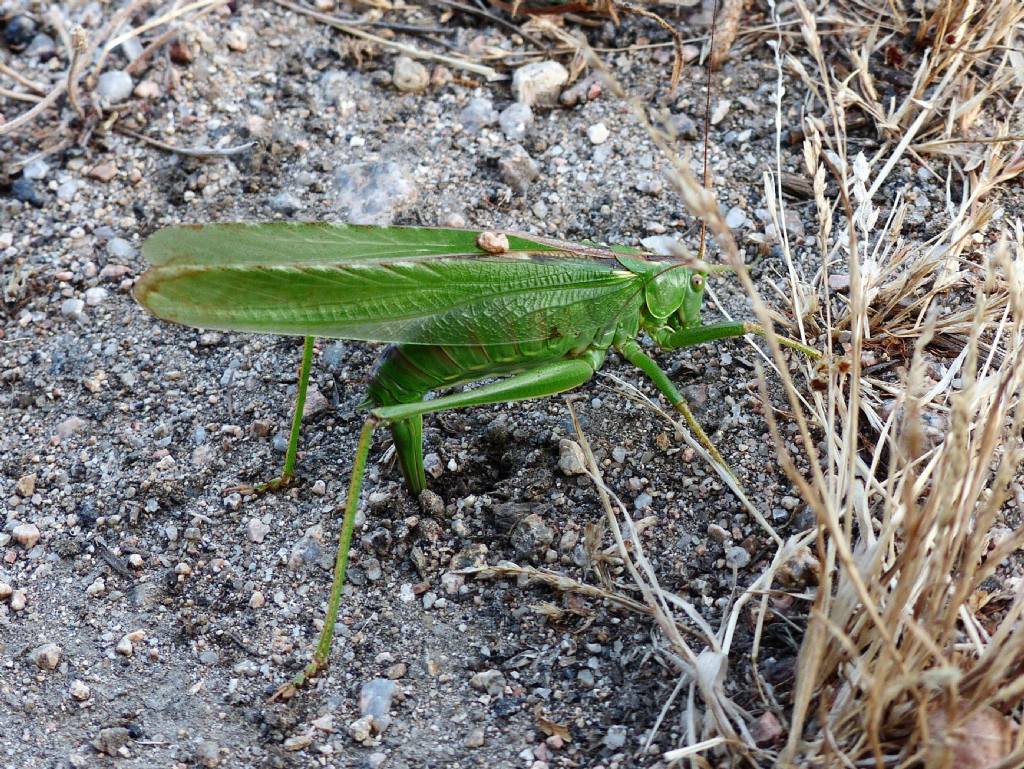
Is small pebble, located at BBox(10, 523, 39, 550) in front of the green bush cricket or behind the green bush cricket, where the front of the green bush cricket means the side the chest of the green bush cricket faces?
behind

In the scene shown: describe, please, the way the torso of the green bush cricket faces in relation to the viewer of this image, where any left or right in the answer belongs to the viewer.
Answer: facing to the right of the viewer

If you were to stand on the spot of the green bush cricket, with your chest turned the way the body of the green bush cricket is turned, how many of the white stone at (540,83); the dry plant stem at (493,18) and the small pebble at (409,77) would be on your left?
3

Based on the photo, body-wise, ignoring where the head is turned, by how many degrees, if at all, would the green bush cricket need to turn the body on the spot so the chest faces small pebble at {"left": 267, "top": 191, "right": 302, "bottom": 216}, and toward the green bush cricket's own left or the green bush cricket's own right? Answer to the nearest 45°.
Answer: approximately 135° to the green bush cricket's own left

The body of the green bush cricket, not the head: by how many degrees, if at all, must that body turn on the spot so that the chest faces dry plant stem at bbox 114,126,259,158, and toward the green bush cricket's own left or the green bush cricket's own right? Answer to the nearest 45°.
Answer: approximately 135° to the green bush cricket's own left

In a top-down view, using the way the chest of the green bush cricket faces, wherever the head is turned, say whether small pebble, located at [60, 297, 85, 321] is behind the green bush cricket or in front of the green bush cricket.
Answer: behind

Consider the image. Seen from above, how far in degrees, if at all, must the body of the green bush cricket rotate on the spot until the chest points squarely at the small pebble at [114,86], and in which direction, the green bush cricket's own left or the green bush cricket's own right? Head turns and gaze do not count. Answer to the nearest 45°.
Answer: approximately 135° to the green bush cricket's own left

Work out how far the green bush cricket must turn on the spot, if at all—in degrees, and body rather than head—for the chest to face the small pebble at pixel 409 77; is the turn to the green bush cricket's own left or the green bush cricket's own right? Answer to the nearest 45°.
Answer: approximately 90° to the green bush cricket's own left

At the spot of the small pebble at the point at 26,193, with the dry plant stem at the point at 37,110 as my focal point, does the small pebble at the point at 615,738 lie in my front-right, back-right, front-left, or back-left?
back-right

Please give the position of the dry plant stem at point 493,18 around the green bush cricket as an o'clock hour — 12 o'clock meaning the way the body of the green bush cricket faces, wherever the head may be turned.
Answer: The dry plant stem is roughly at 9 o'clock from the green bush cricket.

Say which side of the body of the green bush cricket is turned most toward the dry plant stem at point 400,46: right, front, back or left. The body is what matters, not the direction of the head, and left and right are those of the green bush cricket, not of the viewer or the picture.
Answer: left

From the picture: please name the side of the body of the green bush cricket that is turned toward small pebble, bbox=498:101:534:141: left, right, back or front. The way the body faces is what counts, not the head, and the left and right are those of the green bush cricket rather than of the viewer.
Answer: left

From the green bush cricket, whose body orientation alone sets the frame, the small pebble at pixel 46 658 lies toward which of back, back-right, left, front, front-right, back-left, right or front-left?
back-right
